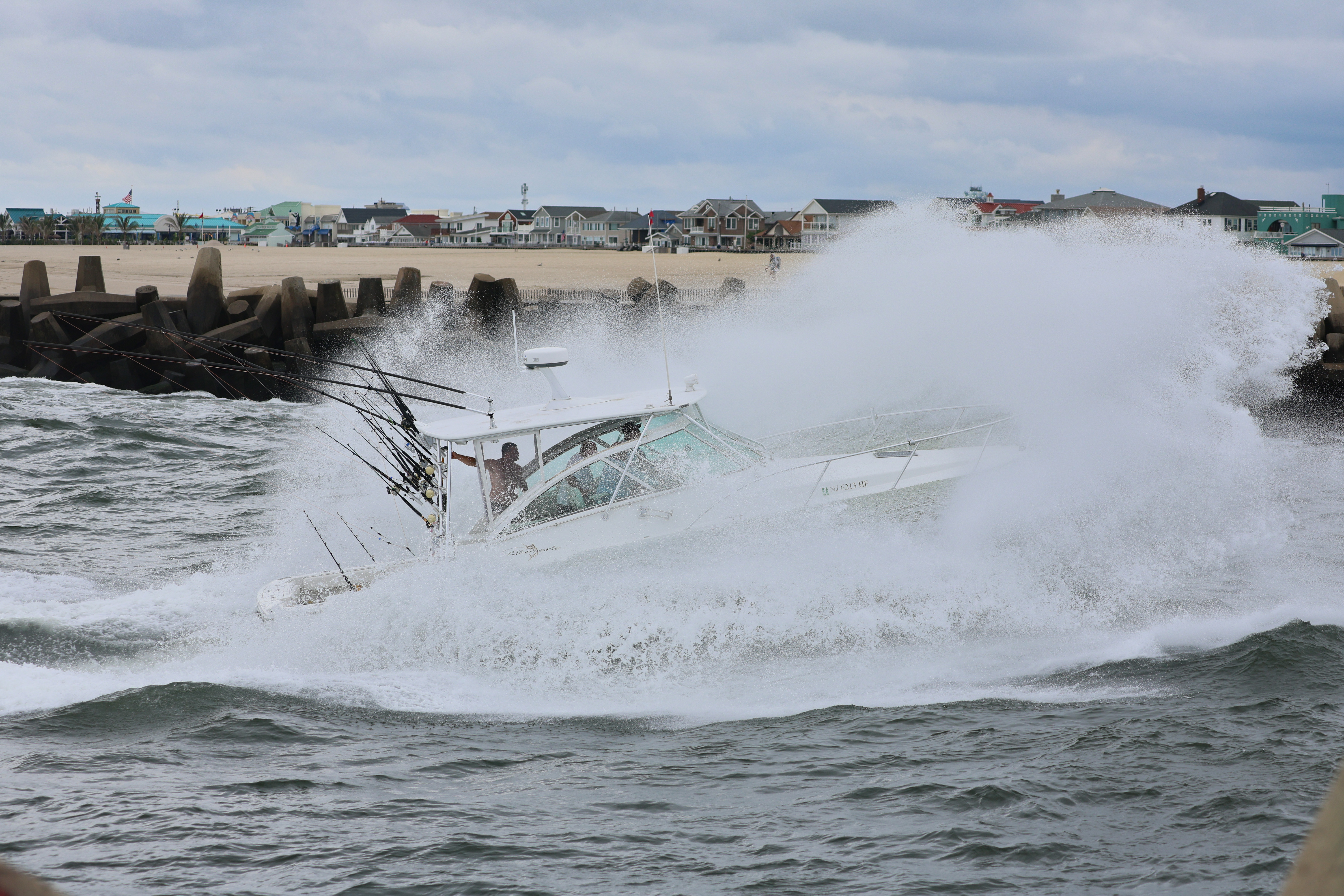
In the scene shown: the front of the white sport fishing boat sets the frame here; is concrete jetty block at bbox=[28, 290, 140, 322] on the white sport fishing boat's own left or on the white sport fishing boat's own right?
on the white sport fishing boat's own left

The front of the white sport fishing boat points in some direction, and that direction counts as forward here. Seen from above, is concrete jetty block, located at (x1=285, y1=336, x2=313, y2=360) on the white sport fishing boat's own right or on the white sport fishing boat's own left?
on the white sport fishing boat's own left

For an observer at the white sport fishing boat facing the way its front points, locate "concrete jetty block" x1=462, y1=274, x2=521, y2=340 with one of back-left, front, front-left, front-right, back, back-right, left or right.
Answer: left

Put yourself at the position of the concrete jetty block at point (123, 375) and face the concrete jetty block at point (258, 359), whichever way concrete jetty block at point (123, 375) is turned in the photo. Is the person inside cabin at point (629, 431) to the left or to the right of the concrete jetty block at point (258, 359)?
right
